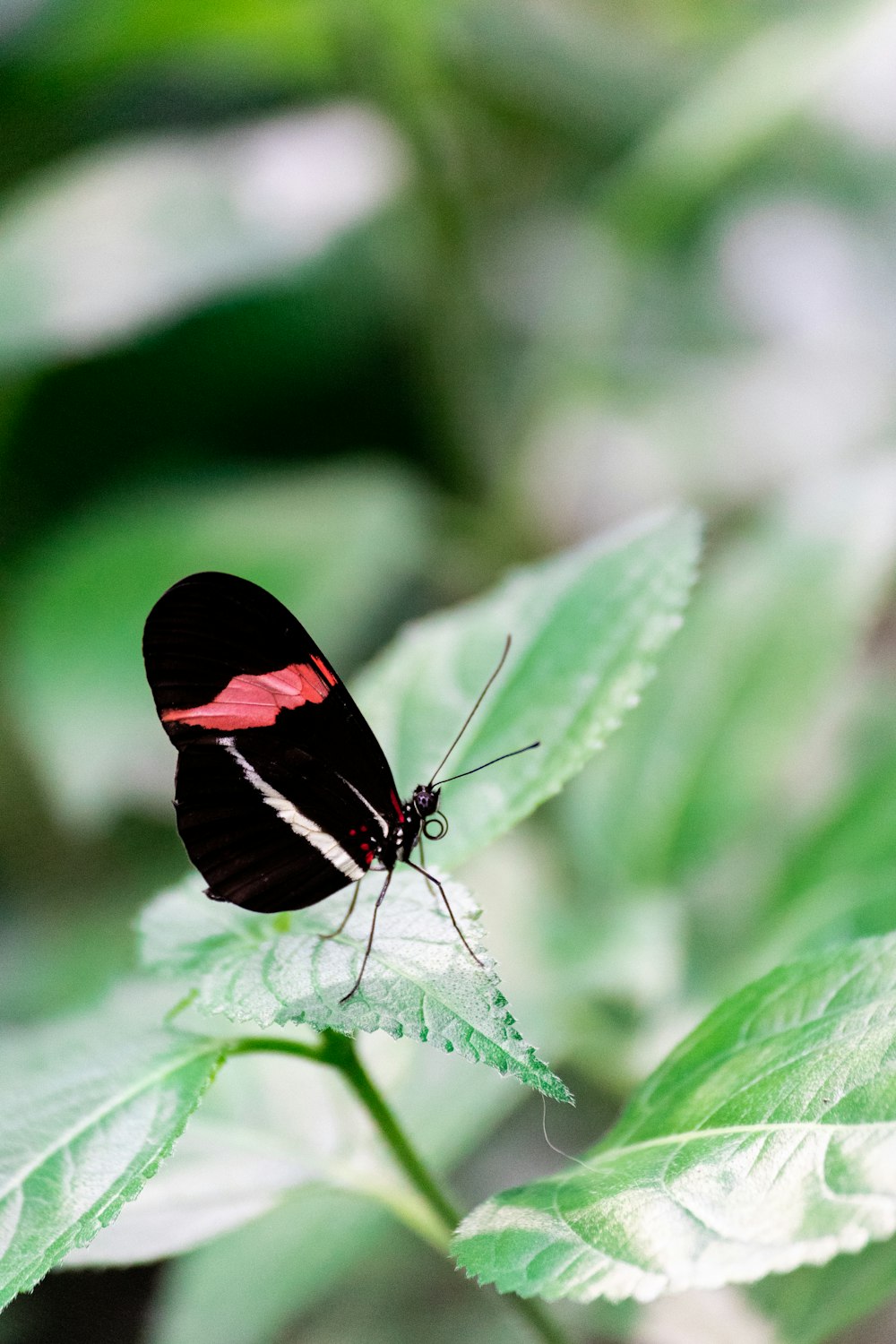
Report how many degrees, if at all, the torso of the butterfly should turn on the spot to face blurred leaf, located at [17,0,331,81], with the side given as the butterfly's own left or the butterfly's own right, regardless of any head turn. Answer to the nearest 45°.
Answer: approximately 90° to the butterfly's own left

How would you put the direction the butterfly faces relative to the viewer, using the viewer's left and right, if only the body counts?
facing to the right of the viewer

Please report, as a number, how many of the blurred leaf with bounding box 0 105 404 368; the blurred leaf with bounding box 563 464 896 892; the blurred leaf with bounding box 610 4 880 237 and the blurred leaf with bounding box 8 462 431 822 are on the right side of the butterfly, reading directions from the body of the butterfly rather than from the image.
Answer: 0

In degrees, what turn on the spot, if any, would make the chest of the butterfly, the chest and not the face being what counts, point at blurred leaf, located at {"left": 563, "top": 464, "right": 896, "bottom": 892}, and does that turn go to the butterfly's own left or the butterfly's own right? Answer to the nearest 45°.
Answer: approximately 45° to the butterfly's own left

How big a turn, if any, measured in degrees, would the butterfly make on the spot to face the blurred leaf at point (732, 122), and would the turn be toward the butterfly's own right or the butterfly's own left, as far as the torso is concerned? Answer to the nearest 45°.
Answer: approximately 45° to the butterfly's own left

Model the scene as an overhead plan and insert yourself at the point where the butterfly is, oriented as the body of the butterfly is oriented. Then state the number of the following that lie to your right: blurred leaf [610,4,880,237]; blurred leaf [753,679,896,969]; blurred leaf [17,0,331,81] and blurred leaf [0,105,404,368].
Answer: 0

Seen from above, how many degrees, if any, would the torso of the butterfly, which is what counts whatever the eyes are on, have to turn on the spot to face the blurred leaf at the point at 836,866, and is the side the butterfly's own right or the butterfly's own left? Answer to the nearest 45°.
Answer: approximately 45° to the butterfly's own left

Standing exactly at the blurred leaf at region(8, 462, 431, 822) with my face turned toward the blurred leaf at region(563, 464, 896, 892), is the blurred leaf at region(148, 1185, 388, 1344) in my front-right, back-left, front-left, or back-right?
front-right

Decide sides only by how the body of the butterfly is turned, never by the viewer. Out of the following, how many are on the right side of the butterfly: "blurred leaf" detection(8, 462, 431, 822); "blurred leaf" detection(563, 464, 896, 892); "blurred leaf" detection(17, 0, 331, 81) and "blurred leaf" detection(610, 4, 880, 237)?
0

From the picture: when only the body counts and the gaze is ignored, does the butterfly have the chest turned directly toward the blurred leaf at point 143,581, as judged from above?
no

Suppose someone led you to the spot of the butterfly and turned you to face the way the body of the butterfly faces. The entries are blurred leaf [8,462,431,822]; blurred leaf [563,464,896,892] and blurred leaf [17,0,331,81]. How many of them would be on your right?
0
